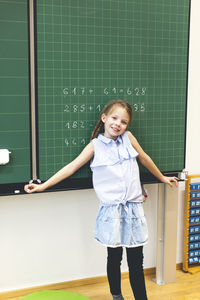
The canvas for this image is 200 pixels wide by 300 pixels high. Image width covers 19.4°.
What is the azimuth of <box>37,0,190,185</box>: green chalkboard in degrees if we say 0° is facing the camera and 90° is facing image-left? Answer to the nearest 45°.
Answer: approximately 0°
